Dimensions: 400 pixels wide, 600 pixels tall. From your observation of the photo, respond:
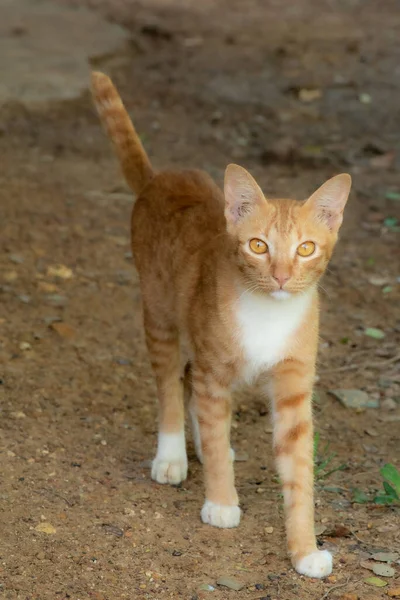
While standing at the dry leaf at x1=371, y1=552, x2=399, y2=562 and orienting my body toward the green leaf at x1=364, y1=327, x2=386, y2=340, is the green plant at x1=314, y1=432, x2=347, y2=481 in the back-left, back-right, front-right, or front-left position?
front-left

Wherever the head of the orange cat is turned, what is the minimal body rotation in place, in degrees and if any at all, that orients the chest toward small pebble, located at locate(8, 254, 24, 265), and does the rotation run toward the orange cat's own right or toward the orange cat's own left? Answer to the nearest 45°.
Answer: approximately 180°

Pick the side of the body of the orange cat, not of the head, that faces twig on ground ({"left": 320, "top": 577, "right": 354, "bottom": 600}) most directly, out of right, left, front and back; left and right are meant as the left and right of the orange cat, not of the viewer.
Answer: front

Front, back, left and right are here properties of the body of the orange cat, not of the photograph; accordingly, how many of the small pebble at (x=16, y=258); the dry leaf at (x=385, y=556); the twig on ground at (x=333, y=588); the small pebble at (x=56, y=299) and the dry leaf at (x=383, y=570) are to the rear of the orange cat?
2

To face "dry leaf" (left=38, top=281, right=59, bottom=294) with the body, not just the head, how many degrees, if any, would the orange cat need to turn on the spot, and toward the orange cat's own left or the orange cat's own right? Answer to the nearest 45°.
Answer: approximately 180°

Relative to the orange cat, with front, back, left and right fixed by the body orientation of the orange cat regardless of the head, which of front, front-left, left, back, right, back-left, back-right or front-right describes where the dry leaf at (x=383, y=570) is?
front

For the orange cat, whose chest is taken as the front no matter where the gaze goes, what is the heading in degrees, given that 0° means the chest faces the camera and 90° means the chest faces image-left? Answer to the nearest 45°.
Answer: approximately 315°

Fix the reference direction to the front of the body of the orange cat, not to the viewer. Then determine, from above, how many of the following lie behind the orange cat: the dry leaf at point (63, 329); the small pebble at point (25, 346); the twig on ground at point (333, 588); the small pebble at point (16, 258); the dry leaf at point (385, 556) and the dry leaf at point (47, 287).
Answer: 4

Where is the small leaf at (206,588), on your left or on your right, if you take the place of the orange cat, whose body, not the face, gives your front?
on your right

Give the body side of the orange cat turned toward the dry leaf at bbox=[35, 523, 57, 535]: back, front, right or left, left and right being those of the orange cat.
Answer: right

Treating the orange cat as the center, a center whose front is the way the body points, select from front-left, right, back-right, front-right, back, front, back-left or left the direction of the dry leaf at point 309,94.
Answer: back-left

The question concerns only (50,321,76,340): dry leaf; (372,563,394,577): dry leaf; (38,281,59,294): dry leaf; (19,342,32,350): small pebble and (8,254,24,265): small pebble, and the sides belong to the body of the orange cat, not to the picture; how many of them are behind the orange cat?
4

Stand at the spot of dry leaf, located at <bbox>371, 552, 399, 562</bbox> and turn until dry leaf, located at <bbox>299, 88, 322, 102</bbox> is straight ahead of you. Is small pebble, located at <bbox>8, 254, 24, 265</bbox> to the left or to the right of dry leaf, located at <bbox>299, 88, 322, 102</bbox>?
left

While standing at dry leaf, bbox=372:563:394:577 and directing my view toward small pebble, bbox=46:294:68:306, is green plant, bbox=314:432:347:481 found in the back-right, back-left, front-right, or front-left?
front-right

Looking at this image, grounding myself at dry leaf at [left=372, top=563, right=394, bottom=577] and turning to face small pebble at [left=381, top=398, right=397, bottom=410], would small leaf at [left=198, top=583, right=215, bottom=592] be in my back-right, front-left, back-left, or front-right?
back-left
